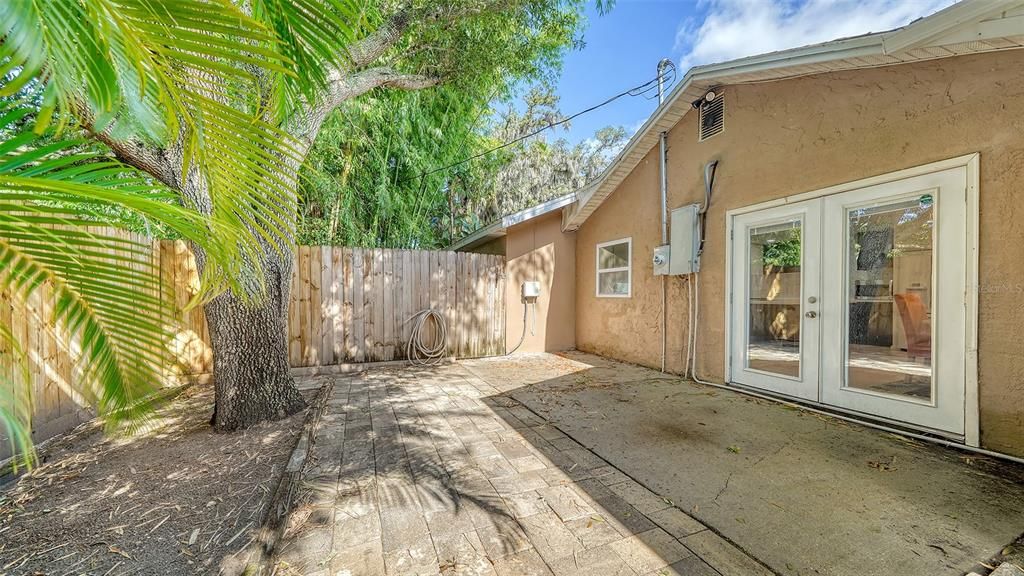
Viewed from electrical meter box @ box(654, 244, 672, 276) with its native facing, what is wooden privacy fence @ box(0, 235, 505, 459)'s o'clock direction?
The wooden privacy fence is roughly at 1 o'clock from the electrical meter box.

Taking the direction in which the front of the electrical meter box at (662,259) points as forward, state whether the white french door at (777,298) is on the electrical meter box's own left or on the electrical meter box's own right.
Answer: on the electrical meter box's own left

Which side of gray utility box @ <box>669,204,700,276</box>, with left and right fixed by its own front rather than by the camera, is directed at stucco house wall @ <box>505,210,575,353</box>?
right

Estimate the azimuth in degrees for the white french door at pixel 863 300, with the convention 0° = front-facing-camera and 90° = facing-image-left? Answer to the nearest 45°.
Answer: approximately 45°

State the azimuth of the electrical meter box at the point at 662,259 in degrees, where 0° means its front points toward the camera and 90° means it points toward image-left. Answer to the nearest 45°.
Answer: approximately 45°
